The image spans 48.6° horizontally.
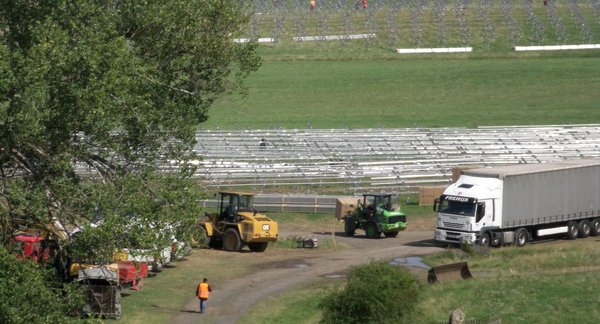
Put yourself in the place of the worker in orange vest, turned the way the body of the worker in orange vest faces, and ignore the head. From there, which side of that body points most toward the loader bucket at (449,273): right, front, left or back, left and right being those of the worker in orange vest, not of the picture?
right

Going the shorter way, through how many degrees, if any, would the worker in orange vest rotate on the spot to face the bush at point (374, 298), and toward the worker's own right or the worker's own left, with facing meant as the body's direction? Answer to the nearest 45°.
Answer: approximately 135° to the worker's own right

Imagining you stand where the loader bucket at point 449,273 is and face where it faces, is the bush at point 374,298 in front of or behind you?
in front

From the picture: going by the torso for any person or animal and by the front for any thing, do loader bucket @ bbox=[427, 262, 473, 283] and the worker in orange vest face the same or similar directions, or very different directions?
very different directions

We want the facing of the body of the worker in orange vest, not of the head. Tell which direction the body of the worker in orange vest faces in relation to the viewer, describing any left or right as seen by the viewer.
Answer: facing away from the viewer

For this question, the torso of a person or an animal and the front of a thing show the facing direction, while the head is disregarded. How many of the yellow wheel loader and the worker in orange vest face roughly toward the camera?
0

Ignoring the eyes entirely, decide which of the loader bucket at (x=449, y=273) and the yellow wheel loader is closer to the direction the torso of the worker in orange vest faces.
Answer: the yellow wheel loader

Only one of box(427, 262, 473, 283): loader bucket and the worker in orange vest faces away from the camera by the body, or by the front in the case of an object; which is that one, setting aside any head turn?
the worker in orange vest

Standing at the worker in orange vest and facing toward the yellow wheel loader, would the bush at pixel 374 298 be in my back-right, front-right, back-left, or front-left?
back-right
